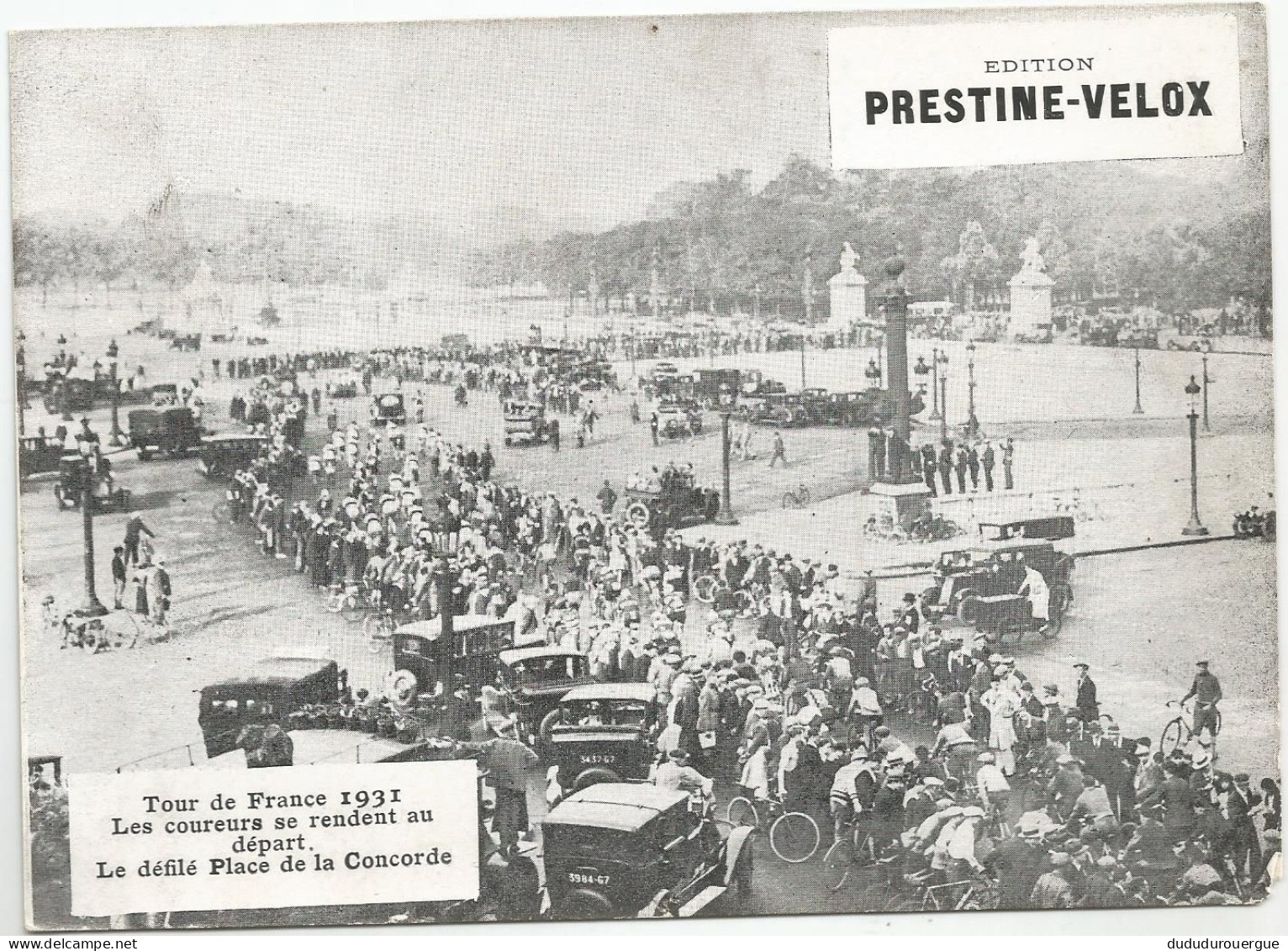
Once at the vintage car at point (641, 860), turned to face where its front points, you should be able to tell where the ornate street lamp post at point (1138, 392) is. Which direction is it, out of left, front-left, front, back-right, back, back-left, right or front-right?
front-right

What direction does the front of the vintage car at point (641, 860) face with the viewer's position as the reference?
facing away from the viewer and to the right of the viewer

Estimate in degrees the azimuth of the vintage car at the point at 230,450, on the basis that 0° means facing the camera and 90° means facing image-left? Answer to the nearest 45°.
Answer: approximately 45°

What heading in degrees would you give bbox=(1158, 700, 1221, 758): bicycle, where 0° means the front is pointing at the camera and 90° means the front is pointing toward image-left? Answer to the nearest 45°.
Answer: approximately 45°

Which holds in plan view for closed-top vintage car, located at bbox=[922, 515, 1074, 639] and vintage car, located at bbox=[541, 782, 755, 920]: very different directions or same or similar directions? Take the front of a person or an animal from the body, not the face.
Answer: very different directions

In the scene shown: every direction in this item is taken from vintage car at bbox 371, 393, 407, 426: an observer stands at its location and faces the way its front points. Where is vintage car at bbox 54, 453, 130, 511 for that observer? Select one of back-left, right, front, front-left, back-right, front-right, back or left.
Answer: right
